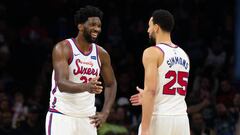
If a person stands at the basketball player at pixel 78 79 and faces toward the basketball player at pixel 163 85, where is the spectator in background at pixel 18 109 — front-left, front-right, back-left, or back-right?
back-left

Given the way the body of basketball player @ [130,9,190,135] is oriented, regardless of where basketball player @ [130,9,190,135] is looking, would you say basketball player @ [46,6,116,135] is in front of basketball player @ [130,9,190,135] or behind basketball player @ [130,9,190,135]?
in front

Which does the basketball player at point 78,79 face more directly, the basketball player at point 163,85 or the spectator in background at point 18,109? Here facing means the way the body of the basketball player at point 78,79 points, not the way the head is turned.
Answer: the basketball player

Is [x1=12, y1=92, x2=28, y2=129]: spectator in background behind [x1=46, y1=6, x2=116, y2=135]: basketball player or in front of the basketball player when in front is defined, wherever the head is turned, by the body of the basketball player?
behind

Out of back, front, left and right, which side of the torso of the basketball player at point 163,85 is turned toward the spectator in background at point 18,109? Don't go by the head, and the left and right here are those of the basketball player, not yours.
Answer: front

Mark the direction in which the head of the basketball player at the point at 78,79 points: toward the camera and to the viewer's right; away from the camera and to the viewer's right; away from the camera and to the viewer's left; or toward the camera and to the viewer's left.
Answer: toward the camera and to the viewer's right

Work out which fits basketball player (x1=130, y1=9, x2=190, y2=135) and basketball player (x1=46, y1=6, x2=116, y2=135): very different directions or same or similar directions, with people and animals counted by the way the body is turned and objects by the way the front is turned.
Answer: very different directions

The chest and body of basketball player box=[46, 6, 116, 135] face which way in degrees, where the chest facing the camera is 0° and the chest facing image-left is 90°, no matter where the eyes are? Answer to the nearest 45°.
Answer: approximately 315°

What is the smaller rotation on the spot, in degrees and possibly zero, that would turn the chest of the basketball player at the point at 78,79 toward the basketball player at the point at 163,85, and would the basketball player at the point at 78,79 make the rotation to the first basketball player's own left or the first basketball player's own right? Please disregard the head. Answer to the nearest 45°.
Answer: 0° — they already face them

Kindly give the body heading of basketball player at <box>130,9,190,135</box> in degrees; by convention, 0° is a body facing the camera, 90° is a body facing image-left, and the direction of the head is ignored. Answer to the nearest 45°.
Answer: approximately 135°
